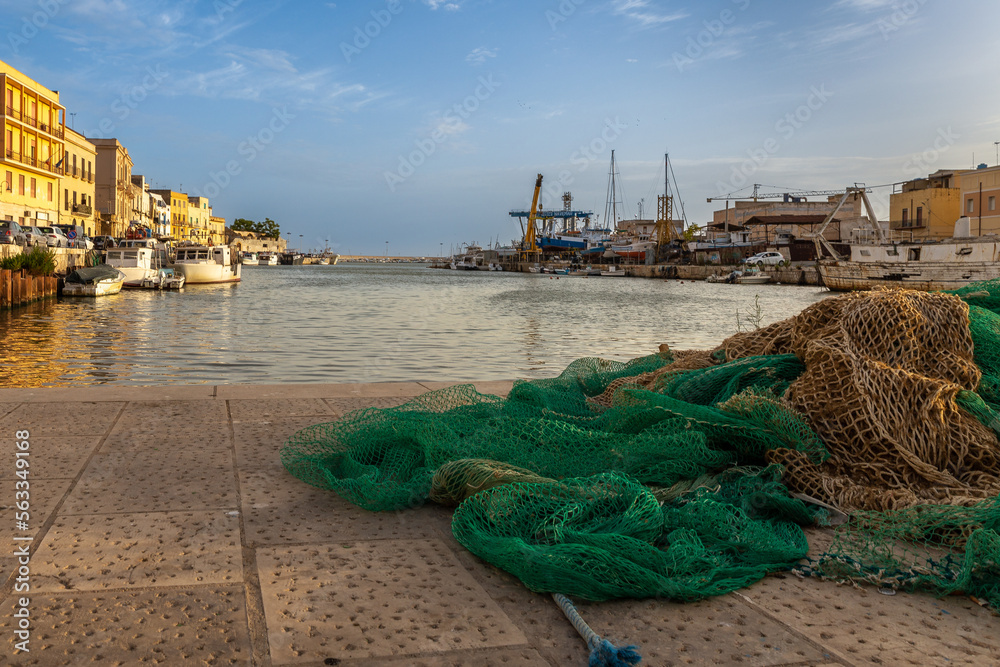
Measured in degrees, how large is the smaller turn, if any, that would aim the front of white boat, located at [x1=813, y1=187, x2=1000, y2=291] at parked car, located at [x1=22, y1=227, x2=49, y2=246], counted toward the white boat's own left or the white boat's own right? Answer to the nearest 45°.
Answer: approximately 180°

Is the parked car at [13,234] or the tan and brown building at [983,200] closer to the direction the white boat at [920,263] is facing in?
the parked car

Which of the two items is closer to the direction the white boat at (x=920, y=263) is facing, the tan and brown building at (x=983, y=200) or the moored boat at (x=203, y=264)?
the moored boat
